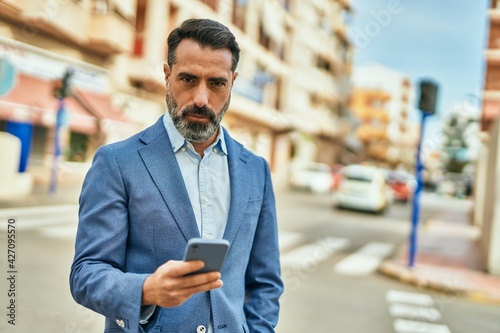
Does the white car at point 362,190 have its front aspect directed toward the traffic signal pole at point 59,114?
no

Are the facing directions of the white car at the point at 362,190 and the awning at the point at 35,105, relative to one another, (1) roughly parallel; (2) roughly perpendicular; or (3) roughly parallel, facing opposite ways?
roughly perpendicular

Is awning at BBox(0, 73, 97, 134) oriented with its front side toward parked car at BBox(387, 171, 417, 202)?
no

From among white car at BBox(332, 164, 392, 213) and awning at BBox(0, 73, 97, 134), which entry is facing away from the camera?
the white car

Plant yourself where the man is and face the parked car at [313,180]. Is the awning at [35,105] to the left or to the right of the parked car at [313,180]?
left

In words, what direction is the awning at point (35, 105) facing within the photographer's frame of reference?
facing the viewer and to the right of the viewer

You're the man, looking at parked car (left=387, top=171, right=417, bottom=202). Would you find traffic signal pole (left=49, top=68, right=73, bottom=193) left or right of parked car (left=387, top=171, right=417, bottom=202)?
left

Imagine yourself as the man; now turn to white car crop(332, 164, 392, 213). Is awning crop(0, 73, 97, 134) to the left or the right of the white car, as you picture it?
left

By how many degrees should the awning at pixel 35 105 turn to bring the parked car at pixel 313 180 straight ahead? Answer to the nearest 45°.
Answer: approximately 90° to its left

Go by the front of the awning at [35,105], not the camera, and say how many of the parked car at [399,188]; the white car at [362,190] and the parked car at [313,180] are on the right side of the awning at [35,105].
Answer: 0

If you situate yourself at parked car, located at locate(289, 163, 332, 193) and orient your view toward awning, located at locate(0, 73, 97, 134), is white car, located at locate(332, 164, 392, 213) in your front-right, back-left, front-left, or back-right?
front-left

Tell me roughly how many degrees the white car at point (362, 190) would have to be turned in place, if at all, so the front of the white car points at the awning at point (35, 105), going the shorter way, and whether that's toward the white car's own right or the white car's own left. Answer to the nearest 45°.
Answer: approximately 135° to the white car's own left

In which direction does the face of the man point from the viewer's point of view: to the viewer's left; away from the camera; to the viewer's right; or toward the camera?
toward the camera

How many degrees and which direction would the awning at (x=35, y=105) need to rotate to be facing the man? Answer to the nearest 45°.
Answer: approximately 45° to its right
